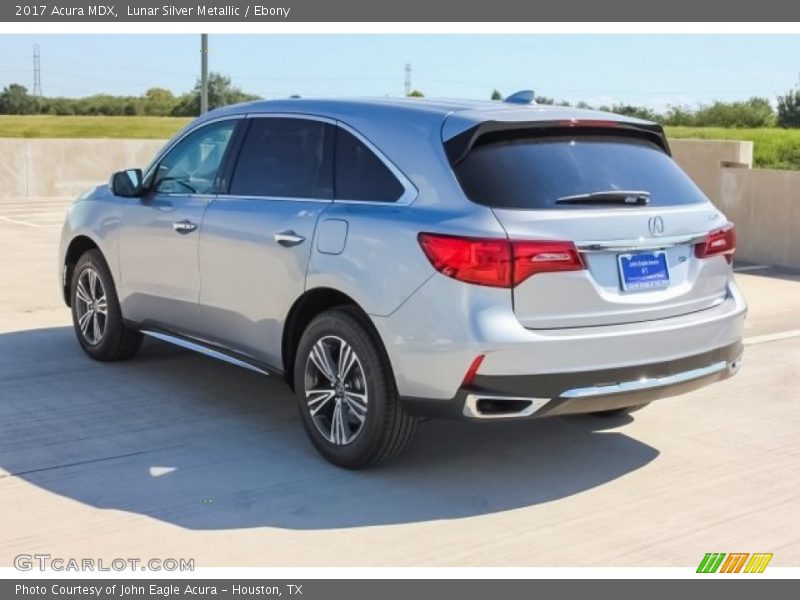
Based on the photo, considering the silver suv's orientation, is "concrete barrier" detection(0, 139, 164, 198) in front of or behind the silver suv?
in front

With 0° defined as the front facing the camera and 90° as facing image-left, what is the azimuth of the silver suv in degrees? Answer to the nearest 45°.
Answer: approximately 135°

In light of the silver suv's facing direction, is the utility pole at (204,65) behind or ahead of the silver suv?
ahead

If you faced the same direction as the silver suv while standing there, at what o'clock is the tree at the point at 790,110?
The tree is roughly at 2 o'clock from the silver suv.

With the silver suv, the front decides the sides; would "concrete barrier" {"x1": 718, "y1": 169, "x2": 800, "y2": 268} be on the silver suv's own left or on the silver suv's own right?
on the silver suv's own right

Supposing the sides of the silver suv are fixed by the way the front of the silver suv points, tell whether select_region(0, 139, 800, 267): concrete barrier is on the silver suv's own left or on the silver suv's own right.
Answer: on the silver suv's own right
